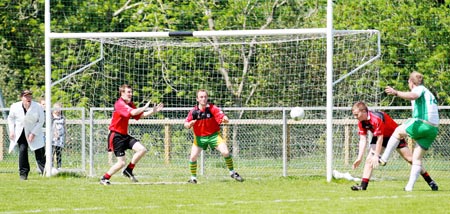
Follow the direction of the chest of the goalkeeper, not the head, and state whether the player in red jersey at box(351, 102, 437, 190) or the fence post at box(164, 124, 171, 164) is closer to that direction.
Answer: the player in red jersey

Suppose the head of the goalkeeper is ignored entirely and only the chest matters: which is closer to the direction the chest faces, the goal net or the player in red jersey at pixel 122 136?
the player in red jersey

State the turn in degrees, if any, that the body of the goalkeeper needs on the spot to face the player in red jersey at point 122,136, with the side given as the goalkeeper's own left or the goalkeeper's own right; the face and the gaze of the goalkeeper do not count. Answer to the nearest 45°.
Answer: approximately 45° to the goalkeeper's own right

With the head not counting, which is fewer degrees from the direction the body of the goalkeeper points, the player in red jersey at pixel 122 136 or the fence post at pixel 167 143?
the player in red jersey

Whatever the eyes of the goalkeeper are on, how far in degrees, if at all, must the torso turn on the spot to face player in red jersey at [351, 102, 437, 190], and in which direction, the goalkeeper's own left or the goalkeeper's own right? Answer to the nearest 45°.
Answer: approximately 45° to the goalkeeper's own left

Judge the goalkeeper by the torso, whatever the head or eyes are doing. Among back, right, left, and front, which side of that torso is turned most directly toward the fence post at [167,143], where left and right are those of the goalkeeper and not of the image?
back

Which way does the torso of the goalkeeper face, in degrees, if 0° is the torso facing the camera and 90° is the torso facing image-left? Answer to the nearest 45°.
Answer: approximately 0°

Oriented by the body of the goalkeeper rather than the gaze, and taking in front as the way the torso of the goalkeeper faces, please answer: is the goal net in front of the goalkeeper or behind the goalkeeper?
behind

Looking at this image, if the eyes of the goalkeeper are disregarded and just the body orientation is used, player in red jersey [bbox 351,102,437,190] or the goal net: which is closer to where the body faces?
the player in red jersey

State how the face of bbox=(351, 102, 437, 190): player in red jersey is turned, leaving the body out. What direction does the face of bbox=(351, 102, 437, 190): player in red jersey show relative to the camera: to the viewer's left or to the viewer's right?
to the viewer's left
